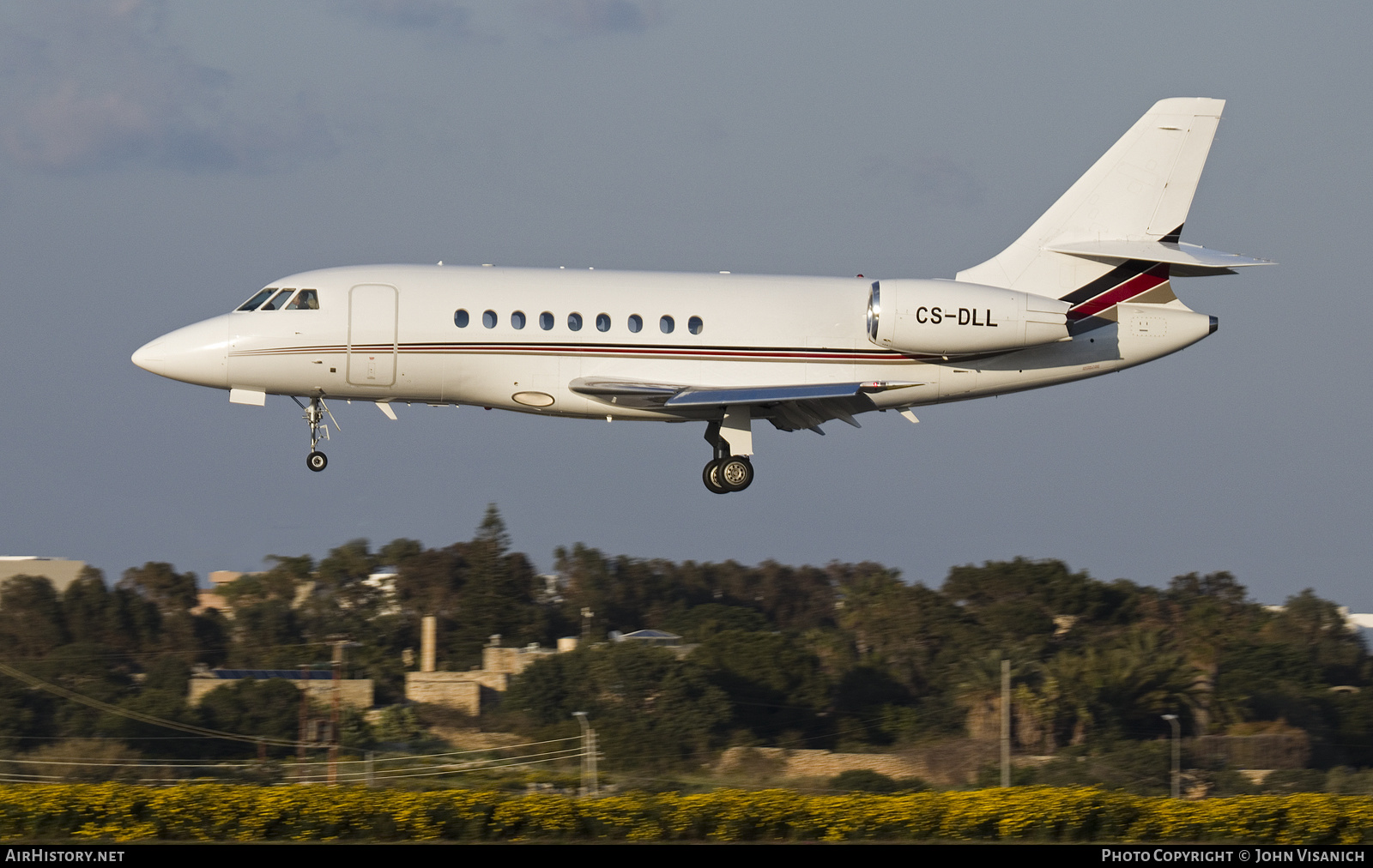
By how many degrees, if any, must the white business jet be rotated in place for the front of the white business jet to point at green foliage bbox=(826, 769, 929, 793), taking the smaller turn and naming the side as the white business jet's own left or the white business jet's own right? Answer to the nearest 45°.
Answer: approximately 135° to the white business jet's own right

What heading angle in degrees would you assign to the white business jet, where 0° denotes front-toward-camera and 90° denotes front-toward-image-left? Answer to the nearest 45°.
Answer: approximately 90°

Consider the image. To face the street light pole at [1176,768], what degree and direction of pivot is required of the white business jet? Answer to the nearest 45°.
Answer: approximately 135° to its right
